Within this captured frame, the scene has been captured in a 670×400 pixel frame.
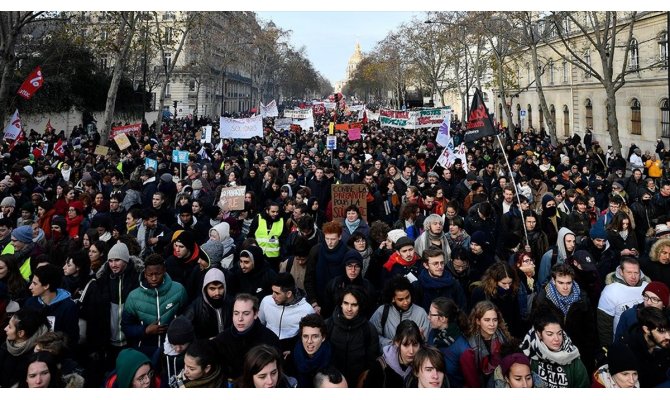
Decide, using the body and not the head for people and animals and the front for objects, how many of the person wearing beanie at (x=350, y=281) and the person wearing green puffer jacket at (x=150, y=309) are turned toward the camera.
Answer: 2

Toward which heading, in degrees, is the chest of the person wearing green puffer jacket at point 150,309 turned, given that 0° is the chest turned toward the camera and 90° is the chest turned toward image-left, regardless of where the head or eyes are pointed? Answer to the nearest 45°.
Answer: approximately 0°

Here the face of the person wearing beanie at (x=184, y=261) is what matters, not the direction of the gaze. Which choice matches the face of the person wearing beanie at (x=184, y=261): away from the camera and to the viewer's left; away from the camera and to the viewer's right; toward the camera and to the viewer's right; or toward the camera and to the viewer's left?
toward the camera and to the viewer's left

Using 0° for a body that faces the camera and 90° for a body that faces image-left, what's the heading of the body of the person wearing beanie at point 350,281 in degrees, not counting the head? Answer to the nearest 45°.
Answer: approximately 0°

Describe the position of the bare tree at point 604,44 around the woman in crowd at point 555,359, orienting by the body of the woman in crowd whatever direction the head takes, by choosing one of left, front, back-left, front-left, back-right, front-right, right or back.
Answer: back
